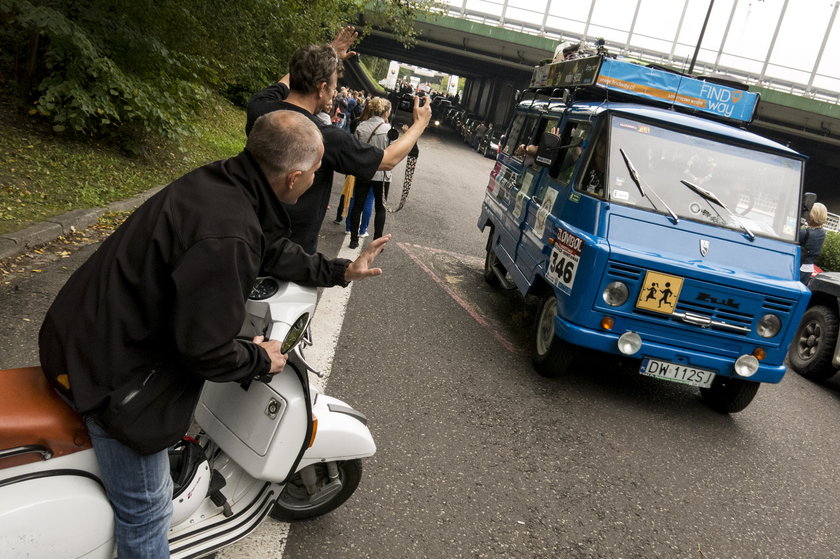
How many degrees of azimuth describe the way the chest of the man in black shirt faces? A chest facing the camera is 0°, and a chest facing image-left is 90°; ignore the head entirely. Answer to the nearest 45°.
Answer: approximately 225°

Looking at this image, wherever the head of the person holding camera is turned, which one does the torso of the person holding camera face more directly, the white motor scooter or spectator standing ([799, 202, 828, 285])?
the spectator standing

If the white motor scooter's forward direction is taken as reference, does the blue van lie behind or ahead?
ahead

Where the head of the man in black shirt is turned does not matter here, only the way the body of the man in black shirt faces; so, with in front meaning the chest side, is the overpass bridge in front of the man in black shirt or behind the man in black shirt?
in front

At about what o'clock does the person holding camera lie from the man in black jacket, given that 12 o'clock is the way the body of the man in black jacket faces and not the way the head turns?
The person holding camera is roughly at 11 o'clock from the man in black jacket.

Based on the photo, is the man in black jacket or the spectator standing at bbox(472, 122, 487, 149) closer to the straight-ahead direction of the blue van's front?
the man in black jacket

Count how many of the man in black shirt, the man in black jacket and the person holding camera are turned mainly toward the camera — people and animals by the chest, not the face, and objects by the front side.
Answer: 0

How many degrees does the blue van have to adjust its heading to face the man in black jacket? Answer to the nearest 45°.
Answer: approximately 45° to its right

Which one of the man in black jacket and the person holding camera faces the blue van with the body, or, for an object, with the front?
the man in black jacket

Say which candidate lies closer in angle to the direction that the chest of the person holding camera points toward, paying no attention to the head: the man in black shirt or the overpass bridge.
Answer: the overpass bridge

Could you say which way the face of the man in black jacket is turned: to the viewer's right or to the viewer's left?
to the viewer's right

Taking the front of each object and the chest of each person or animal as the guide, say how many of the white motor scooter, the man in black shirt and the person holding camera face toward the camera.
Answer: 0

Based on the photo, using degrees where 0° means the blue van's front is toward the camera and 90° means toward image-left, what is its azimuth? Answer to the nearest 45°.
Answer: approximately 315°

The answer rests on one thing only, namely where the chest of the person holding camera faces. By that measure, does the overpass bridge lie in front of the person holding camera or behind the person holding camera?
in front

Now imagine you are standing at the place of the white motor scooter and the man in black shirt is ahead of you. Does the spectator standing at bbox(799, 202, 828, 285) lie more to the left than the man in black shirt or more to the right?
right
